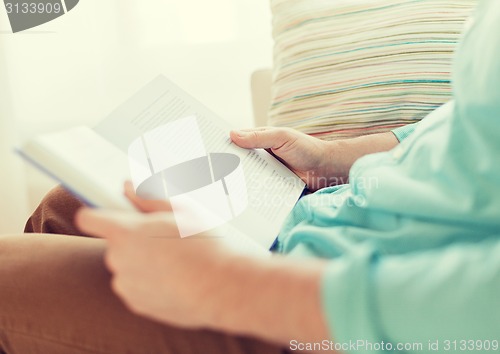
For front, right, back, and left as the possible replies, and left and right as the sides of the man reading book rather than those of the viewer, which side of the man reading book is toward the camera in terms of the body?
left

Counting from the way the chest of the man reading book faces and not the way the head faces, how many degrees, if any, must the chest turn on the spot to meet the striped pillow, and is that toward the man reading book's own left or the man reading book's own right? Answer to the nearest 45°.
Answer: approximately 90° to the man reading book's own right
